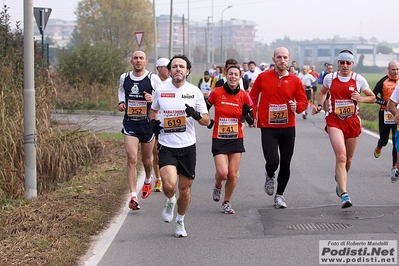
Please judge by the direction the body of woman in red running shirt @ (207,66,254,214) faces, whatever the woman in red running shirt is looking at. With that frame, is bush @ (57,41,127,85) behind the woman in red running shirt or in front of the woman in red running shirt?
behind

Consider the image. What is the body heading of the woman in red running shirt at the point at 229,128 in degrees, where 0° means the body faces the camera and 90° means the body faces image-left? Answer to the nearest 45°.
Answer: approximately 0°

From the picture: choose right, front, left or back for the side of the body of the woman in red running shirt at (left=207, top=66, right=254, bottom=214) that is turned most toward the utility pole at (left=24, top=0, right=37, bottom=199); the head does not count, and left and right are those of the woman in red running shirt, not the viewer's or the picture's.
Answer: right

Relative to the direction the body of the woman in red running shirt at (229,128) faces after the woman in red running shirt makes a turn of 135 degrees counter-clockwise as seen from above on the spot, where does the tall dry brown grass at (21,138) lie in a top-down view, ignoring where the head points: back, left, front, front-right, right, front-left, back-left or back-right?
left
